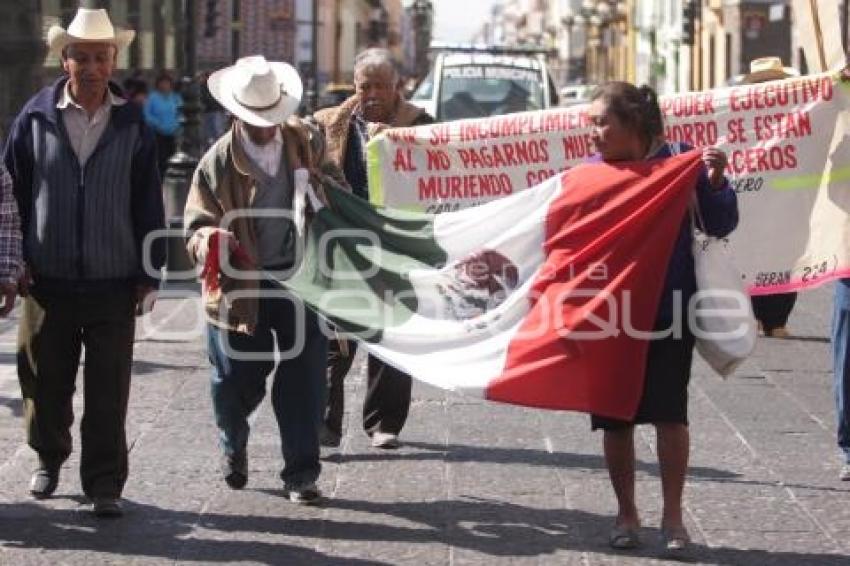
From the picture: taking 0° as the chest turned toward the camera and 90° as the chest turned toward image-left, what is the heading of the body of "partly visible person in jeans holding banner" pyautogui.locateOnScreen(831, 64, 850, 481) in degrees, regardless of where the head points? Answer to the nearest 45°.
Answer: approximately 0°

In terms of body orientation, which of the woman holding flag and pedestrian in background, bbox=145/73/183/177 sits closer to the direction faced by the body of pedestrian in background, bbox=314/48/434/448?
the woman holding flag

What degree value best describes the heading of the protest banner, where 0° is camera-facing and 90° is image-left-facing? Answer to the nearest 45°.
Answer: approximately 0°

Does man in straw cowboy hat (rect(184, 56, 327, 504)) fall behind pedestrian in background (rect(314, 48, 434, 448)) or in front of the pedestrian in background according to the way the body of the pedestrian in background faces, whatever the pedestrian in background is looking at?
in front

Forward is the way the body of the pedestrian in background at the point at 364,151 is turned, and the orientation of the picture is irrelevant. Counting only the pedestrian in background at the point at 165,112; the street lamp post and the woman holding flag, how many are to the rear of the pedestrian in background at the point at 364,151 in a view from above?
2
